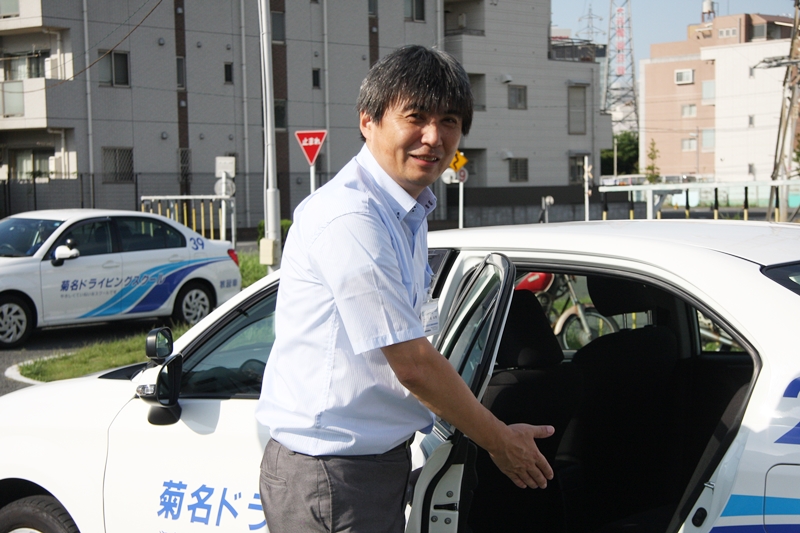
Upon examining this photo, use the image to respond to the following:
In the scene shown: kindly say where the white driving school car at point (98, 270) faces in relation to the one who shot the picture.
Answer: facing the viewer and to the left of the viewer

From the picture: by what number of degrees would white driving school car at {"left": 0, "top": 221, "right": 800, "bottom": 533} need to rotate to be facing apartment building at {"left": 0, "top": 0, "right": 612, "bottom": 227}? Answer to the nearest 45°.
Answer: approximately 90° to its right

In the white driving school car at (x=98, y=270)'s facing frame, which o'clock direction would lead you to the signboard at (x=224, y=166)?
The signboard is roughly at 5 o'clock from the white driving school car.

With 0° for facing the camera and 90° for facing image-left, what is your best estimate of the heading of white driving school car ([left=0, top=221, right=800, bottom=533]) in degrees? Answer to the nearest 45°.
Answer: approximately 90°

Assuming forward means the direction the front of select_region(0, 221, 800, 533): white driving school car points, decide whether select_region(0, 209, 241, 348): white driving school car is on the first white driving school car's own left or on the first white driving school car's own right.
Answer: on the first white driving school car's own right

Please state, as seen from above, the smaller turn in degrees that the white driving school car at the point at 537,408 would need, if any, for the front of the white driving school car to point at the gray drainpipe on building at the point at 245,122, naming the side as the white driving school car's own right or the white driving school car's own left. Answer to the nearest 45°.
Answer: approximately 90° to the white driving school car's own right

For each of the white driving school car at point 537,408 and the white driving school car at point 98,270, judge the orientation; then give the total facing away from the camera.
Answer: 0

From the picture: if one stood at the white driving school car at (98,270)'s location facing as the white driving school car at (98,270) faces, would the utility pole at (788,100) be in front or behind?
behind

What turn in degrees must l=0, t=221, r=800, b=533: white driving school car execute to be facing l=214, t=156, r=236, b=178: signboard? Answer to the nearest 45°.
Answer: approximately 90° to its right
